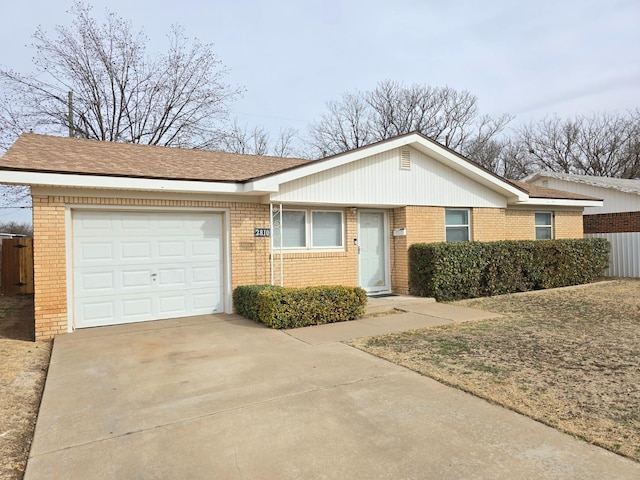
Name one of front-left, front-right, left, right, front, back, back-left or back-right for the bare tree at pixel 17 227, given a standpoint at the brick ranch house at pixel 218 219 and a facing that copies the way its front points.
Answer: back

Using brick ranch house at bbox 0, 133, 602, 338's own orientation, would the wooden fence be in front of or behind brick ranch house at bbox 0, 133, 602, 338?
behind

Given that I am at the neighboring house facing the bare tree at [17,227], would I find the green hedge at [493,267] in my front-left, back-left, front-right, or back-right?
front-left

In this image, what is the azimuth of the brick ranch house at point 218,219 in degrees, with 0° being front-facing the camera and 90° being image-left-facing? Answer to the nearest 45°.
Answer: approximately 315°

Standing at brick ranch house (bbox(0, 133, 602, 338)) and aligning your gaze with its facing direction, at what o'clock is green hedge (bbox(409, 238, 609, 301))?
The green hedge is roughly at 10 o'clock from the brick ranch house.

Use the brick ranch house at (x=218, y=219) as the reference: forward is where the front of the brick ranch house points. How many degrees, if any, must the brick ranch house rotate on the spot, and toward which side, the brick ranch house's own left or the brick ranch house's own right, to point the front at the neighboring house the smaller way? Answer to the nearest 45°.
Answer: approximately 90° to the brick ranch house's own left
